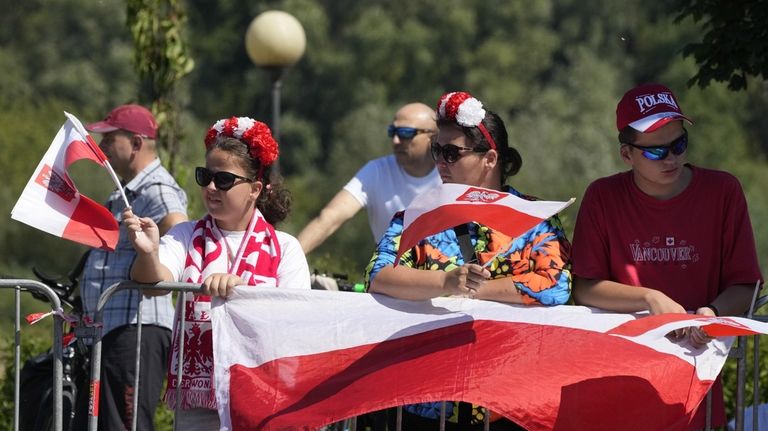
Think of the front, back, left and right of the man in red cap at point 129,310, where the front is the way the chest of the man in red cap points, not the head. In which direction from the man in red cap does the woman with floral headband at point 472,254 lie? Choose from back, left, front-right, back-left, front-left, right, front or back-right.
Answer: back-left

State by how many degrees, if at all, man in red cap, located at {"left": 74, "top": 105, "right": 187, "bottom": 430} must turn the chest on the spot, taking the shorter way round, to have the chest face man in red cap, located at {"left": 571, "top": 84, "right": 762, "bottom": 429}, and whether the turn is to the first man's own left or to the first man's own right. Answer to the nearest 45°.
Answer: approximately 135° to the first man's own left

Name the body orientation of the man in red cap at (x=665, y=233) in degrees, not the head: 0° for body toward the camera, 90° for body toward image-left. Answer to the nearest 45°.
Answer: approximately 0°

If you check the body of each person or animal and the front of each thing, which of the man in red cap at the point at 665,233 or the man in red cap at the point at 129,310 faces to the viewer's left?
the man in red cap at the point at 129,310

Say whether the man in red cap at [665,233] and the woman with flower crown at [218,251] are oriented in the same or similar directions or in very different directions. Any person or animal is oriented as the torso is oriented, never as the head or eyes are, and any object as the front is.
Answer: same or similar directions

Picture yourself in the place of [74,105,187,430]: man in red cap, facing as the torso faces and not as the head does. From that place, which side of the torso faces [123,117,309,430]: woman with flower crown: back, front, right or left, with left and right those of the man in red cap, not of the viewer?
left

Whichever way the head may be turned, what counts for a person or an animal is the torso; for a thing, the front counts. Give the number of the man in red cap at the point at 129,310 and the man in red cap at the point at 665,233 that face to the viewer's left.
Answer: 1

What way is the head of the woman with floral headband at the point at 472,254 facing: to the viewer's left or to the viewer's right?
to the viewer's left

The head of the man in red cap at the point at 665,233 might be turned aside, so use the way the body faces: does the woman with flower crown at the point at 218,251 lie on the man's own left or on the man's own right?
on the man's own right

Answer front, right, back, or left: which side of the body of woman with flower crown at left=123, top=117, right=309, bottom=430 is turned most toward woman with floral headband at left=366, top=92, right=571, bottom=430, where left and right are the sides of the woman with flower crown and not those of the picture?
left

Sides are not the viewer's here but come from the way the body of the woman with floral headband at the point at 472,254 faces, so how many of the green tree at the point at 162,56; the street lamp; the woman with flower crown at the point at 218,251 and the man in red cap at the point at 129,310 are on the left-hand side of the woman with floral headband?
0

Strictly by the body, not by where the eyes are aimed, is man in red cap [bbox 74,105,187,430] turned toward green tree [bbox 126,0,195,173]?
no

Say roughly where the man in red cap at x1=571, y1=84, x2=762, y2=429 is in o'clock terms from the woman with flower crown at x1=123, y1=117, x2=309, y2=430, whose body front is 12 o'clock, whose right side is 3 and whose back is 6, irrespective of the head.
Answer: The man in red cap is roughly at 8 o'clock from the woman with flower crown.

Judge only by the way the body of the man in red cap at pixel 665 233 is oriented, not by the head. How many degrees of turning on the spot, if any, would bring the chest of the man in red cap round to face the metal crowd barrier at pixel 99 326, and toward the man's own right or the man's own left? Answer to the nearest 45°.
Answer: approximately 90° to the man's own right

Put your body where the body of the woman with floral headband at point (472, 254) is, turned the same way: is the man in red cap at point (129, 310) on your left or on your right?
on your right

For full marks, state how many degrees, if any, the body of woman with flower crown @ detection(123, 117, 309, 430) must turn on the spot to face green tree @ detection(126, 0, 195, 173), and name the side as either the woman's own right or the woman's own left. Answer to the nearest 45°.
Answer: approximately 135° to the woman's own right

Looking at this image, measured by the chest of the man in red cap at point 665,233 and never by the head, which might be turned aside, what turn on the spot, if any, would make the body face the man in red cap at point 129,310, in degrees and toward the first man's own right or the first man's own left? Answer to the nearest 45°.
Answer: approximately 90° to the first man's own right

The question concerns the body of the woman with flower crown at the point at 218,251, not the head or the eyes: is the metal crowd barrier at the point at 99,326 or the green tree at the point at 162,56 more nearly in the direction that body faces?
the metal crowd barrier
